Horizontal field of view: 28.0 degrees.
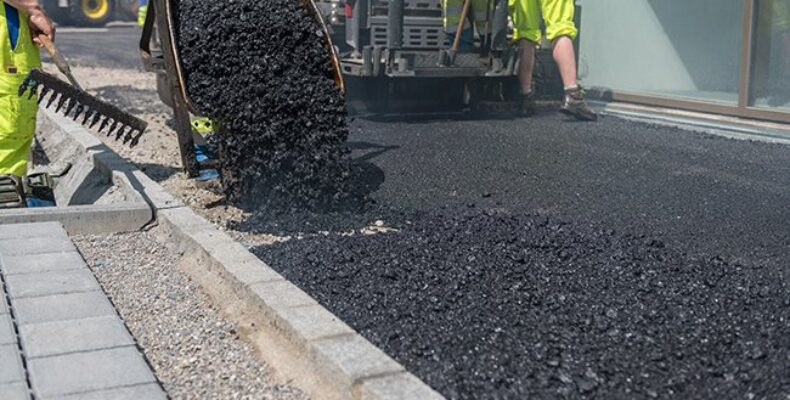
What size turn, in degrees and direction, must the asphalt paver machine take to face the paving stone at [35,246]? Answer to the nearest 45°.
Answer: approximately 180°

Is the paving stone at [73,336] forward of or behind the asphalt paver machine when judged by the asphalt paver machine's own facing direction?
behind

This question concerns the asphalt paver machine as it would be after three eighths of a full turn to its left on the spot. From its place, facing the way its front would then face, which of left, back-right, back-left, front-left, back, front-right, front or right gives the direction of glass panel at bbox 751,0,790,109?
back-left

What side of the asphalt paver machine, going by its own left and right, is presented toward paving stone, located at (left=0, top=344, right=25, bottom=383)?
back

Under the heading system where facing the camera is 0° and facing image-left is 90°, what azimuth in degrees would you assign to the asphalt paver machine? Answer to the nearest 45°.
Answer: approximately 180°

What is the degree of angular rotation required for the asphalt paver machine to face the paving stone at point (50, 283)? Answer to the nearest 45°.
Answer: approximately 180°

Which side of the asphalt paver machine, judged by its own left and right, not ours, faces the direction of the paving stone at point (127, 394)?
back

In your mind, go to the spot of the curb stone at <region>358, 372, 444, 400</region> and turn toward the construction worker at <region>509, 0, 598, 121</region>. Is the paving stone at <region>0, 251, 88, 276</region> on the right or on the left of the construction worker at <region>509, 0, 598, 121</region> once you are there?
left

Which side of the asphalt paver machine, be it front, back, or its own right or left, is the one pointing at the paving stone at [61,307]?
back

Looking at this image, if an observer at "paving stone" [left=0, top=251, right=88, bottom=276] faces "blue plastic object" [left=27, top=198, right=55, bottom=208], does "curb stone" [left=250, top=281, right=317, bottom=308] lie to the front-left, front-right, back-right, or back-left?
back-right
